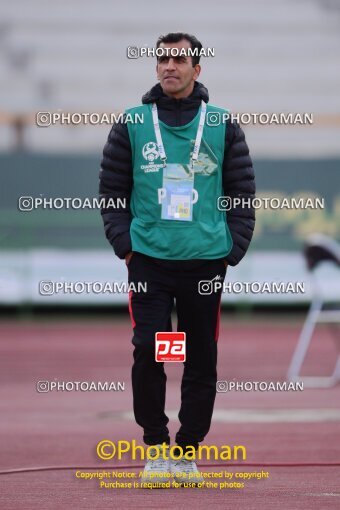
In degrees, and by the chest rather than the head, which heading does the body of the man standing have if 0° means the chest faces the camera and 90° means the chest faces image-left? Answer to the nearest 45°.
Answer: approximately 0°
